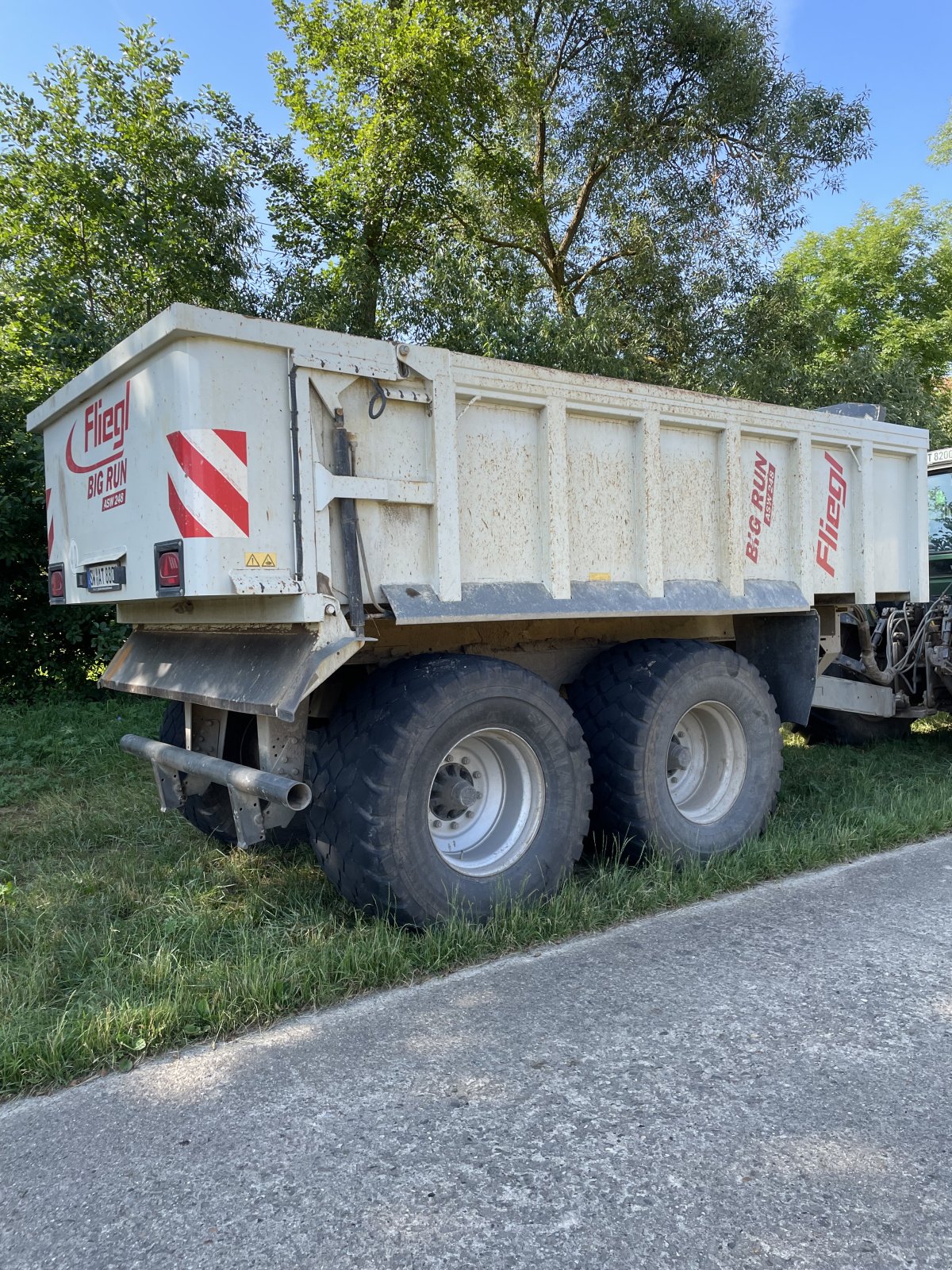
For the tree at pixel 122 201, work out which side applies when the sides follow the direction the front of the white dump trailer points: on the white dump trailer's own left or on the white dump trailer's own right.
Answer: on the white dump trailer's own left

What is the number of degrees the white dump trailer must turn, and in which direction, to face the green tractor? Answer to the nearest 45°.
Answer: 0° — it already faces it

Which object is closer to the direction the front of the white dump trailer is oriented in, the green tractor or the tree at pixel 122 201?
the green tractor

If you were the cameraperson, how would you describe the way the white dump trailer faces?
facing away from the viewer and to the right of the viewer

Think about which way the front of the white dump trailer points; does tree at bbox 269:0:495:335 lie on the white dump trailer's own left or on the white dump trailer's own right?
on the white dump trailer's own left
